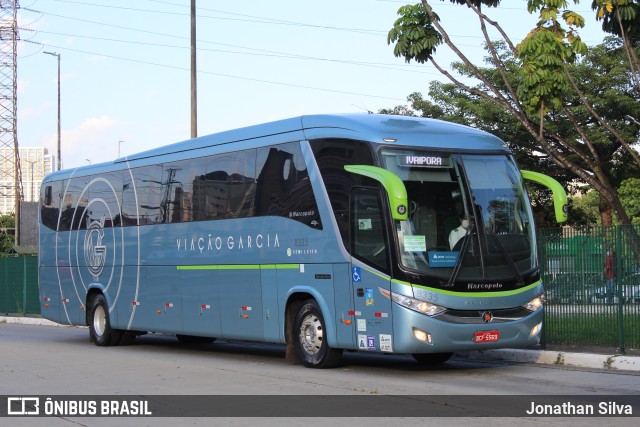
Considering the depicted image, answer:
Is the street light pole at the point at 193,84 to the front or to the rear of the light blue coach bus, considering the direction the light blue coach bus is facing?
to the rear

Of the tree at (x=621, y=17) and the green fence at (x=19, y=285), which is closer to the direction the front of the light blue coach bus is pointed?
the tree

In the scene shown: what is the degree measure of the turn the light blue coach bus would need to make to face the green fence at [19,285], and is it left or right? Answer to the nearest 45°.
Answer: approximately 180°

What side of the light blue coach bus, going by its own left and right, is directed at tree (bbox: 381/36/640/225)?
left

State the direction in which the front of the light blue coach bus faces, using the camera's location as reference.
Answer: facing the viewer and to the right of the viewer

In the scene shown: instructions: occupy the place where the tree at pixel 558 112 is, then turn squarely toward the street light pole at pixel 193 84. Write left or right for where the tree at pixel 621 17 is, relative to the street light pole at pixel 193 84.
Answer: left

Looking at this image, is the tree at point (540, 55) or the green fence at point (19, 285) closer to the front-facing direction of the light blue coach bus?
the tree

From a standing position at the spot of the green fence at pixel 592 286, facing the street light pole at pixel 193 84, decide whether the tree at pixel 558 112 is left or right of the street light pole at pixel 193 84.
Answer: right
